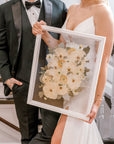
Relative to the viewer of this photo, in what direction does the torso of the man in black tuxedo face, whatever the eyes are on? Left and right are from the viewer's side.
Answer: facing the viewer

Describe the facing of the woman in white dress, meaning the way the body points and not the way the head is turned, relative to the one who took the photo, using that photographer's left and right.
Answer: facing the viewer and to the left of the viewer
